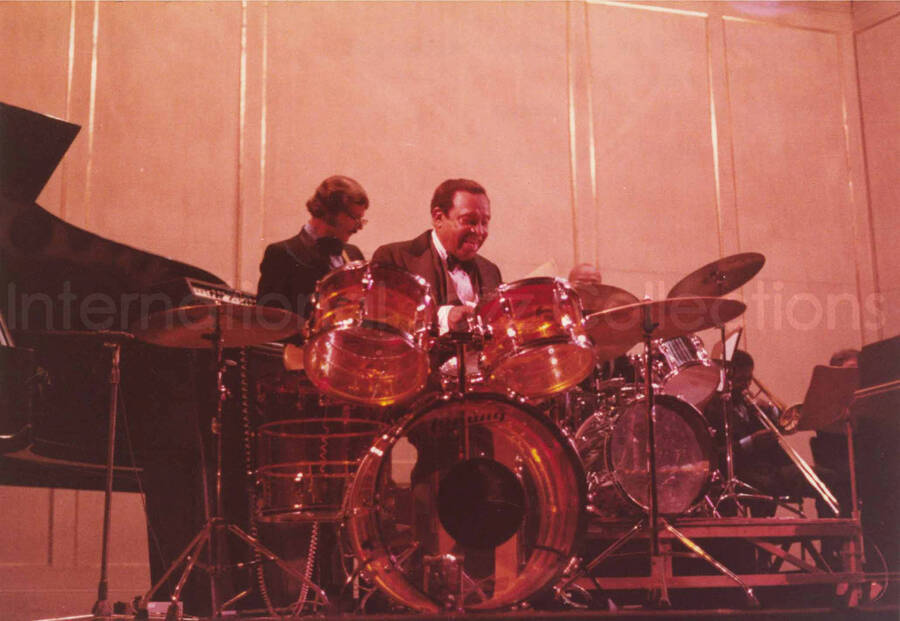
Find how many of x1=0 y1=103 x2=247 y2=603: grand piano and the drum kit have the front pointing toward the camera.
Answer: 1

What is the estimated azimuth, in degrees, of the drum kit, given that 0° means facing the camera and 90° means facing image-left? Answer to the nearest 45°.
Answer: approximately 0°

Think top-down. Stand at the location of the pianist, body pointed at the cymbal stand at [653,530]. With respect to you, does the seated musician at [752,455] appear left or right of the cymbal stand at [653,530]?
left

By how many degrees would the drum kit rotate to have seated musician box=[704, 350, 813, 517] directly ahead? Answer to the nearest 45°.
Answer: approximately 135° to its left

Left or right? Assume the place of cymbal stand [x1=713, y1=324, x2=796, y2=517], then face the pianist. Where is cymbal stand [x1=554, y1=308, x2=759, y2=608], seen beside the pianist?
left

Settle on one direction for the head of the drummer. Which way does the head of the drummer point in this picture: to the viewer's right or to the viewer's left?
to the viewer's right
